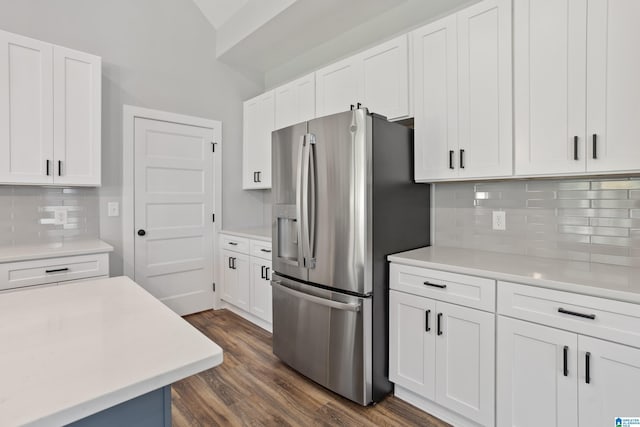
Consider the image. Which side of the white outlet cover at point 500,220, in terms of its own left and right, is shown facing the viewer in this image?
front

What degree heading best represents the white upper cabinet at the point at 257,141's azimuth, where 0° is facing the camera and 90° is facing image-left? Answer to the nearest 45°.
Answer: approximately 45°

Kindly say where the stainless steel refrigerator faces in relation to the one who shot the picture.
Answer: facing the viewer and to the left of the viewer

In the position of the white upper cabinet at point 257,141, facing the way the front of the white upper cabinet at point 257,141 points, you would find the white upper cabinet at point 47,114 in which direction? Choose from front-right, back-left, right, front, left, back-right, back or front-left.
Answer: front

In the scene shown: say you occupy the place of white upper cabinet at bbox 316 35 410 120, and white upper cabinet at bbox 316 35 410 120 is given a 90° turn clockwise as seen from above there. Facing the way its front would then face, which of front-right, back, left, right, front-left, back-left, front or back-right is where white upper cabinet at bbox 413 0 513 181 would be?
back

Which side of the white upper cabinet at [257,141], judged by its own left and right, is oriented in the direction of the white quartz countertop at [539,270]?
left

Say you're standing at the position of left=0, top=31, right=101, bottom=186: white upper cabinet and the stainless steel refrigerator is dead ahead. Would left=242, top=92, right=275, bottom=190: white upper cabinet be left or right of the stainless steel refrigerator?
left

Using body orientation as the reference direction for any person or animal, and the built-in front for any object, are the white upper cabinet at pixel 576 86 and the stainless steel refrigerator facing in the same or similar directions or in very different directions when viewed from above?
same or similar directions

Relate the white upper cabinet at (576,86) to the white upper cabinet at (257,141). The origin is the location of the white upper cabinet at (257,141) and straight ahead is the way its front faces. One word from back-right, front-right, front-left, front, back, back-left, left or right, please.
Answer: left

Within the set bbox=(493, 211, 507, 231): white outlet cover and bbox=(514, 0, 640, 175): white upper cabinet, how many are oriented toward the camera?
2

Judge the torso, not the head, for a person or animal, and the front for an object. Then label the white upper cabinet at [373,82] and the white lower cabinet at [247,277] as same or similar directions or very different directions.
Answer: same or similar directions

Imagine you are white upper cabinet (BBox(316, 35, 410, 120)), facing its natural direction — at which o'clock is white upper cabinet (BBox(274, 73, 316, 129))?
white upper cabinet (BBox(274, 73, 316, 129)) is roughly at 3 o'clock from white upper cabinet (BBox(316, 35, 410, 120)).

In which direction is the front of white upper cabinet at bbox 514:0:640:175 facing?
toward the camera
